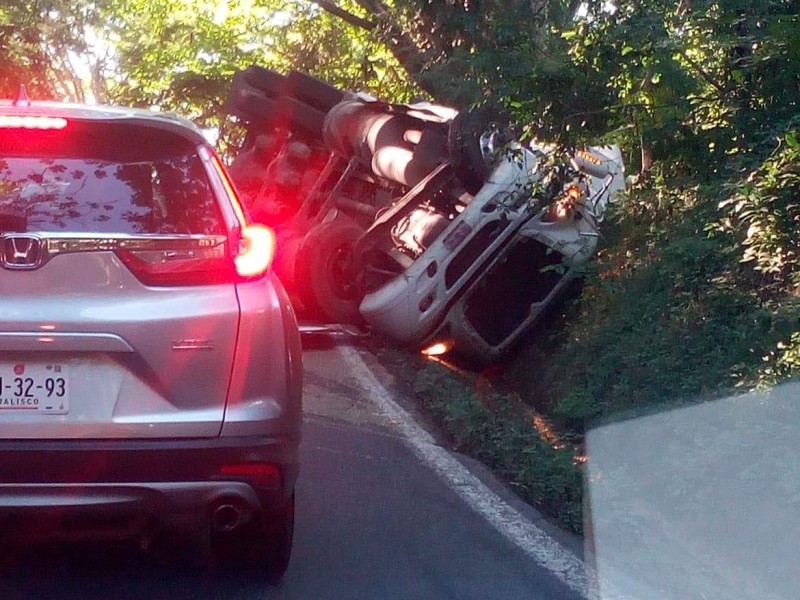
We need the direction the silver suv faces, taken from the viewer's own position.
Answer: facing away from the viewer

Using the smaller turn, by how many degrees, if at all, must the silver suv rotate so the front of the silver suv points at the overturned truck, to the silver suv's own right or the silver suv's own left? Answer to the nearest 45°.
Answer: approximately 45° to the silver suv's own right
